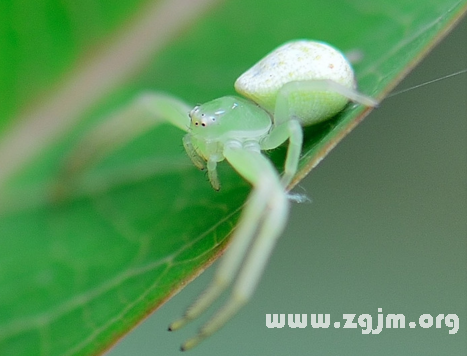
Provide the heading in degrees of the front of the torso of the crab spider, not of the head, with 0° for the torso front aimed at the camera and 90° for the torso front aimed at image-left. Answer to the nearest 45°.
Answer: approximately 45°
